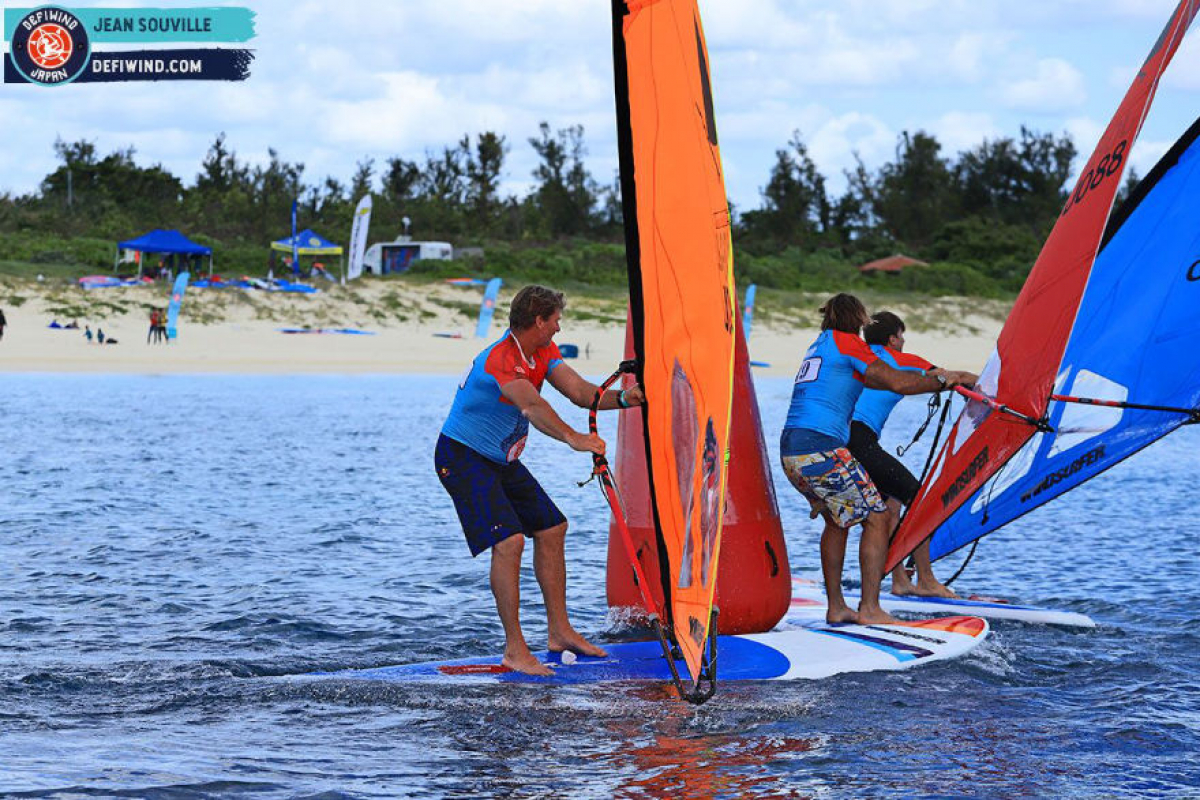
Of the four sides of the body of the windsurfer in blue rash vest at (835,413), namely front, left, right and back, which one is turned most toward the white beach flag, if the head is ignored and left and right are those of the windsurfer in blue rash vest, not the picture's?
left

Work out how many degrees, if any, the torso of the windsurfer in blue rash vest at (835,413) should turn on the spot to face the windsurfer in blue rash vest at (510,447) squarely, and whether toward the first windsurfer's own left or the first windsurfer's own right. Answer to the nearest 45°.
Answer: approximately 180°

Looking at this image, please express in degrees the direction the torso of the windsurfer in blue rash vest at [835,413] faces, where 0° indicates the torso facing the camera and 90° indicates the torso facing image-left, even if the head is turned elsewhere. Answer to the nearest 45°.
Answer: approximately 225°

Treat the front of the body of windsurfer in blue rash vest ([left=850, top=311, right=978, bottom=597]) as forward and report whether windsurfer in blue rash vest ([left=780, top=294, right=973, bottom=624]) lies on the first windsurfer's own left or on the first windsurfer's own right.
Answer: on the first windsurfer's own right

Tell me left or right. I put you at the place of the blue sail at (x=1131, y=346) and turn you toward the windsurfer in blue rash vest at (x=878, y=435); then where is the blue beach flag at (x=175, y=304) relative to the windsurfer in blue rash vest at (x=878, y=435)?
right

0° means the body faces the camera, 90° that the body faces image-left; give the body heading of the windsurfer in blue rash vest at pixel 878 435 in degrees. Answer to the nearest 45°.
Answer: approximately 270°

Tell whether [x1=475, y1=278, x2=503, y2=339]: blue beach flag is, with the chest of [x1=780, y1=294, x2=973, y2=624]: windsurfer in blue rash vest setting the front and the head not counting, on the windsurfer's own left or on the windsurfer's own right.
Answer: on the windsurfer's own left

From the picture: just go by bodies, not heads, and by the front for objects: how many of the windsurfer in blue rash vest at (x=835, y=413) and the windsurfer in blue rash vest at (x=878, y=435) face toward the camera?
0

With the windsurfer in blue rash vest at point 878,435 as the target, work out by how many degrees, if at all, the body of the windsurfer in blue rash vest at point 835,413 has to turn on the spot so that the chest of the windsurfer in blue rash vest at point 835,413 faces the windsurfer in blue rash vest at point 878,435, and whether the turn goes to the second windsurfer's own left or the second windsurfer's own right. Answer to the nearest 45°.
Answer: approximately 45° to the second windsurfer's own left
